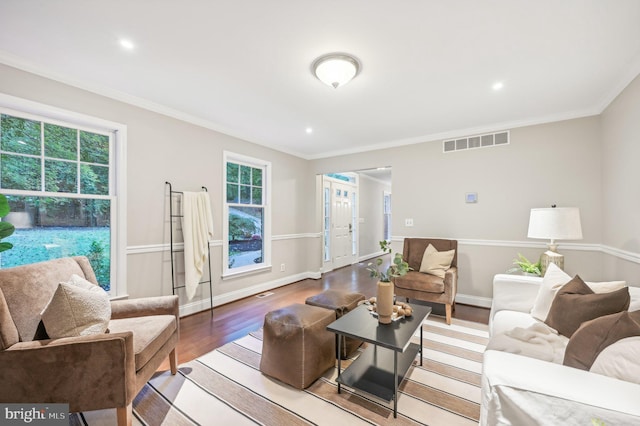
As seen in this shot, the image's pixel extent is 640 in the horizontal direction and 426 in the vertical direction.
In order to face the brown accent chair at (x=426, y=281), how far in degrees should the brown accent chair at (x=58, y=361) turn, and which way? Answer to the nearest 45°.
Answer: approximately 45° to its left

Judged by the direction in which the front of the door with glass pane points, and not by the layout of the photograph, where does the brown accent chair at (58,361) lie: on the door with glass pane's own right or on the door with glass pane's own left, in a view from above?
on the door with glass pane's own right

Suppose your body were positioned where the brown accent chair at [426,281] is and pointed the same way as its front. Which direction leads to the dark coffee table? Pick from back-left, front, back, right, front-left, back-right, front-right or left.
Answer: front-left

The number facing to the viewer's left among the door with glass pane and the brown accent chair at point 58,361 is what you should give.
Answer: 0

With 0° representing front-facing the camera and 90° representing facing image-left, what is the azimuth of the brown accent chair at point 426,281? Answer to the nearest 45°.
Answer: approximately 45°

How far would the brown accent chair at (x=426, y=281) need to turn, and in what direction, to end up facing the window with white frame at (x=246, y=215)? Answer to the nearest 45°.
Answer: approximately 45° to its right

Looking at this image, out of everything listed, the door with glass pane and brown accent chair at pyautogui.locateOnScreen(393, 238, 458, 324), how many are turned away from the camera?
0

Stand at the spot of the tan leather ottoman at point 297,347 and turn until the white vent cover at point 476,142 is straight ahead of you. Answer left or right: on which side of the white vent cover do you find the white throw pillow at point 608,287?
right

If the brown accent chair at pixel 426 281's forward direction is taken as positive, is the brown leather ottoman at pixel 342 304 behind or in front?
in front
